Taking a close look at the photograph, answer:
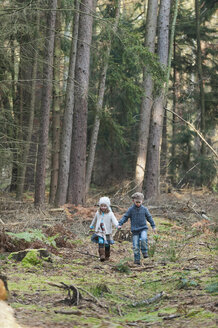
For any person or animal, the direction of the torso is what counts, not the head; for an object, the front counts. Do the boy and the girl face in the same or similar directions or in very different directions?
same or similar directions

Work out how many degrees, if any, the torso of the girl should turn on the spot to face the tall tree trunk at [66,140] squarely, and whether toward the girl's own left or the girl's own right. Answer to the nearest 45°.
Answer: approximately 180°

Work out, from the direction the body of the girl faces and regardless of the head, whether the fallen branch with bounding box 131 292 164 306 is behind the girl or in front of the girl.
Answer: in front

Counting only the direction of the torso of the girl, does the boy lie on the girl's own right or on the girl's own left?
on the girl's own left

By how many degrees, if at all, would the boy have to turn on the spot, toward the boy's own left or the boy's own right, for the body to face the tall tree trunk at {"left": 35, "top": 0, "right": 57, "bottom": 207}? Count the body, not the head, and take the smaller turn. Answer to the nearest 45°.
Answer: approximately 135° to the boy's own right

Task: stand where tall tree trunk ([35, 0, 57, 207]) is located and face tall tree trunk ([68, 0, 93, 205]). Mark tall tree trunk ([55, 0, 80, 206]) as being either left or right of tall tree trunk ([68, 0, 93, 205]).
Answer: left

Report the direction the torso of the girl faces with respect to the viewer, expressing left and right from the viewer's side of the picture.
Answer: facing the viewer

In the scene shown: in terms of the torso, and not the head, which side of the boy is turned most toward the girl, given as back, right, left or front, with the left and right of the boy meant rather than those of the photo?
right

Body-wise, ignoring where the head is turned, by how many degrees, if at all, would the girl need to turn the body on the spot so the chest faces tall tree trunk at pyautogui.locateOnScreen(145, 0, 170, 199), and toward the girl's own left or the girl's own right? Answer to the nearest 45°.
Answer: approximately 180°

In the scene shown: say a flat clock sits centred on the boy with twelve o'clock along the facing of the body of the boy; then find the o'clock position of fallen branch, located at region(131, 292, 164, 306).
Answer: The fallen branch is roughly at 12 o'clock from the boy.

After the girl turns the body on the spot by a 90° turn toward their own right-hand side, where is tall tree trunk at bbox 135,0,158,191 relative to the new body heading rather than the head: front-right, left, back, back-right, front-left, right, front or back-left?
right

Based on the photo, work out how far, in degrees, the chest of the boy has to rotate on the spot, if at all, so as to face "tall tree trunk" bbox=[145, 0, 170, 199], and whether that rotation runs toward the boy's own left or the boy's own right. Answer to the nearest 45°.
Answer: approximately 180°

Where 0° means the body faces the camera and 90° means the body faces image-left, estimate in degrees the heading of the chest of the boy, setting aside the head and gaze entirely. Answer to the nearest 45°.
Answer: approximately 0°

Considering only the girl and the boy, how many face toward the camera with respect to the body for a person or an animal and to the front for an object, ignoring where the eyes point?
2
